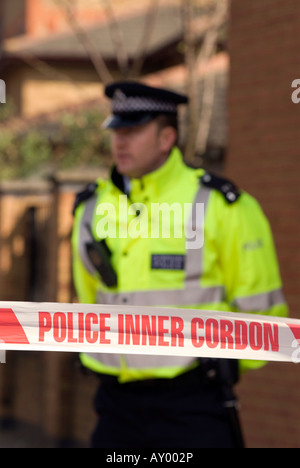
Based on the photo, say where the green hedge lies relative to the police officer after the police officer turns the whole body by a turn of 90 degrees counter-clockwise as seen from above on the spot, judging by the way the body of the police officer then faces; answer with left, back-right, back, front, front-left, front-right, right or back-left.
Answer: back-left

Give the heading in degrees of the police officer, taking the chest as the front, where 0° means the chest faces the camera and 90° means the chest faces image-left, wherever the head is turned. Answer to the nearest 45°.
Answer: approximately 45°
